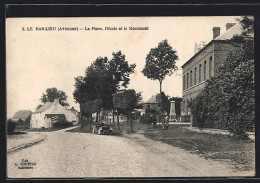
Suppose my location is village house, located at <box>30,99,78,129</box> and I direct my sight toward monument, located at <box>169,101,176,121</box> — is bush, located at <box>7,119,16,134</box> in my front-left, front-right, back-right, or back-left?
back-right
